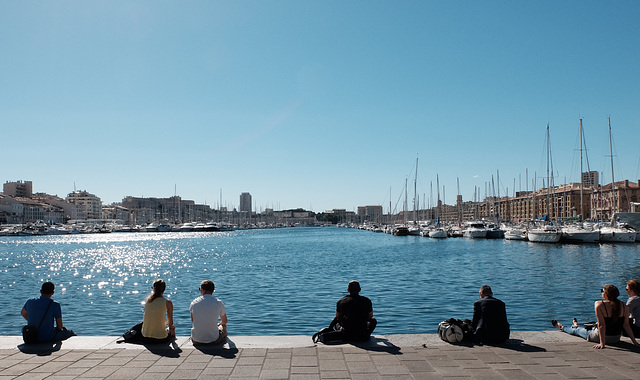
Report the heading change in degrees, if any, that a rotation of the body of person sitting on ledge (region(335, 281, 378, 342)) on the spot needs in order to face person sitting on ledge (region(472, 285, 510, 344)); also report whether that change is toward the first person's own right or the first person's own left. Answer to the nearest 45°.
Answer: approximately 90° to the first person's own right

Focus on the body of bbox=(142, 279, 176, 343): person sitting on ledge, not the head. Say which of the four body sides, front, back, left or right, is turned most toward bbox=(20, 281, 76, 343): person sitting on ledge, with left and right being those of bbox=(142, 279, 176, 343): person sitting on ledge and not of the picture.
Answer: left

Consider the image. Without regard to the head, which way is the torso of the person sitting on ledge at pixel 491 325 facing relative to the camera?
away from the camera

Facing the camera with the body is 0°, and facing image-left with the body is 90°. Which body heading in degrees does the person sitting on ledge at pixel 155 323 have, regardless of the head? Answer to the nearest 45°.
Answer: approximately 180°

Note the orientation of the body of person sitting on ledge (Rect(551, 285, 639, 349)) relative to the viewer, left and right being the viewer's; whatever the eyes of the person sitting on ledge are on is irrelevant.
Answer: facing away from the viewer and to the left of the viewer

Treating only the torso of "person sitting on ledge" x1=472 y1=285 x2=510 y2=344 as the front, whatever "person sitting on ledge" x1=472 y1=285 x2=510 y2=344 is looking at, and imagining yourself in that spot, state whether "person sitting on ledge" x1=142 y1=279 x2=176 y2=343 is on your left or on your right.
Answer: on your left

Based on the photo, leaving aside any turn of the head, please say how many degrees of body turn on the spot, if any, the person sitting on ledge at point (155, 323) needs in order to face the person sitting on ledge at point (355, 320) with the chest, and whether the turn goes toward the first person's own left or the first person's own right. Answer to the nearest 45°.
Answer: approximately 90° to the first person's own right

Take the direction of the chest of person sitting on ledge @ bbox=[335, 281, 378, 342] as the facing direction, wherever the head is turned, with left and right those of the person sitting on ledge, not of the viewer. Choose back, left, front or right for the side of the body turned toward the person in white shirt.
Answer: left

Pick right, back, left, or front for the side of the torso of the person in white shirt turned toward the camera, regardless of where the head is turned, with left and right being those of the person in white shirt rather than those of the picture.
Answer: back

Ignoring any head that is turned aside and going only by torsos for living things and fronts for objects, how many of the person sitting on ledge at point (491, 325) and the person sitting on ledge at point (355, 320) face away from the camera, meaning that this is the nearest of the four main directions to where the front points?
2

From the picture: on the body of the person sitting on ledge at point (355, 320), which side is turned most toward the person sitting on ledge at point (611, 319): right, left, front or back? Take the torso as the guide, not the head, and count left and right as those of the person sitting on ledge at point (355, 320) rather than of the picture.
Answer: right
